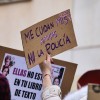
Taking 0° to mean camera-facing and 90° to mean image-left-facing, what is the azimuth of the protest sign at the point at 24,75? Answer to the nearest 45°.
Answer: approximately 0°

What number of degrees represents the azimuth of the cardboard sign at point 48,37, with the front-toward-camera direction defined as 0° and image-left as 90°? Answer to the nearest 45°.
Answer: approximately 0°

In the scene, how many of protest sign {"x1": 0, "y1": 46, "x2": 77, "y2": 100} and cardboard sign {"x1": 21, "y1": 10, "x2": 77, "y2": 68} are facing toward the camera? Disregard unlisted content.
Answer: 2
